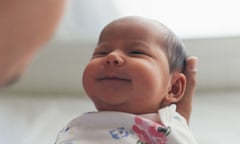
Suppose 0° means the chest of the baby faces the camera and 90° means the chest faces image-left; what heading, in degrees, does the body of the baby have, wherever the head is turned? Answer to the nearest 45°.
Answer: approximately 45°
